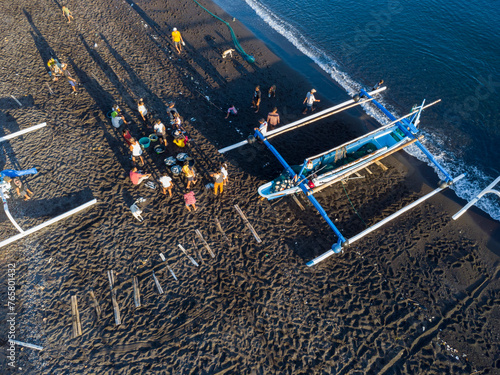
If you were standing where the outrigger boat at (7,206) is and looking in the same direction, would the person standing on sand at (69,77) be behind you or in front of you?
in front

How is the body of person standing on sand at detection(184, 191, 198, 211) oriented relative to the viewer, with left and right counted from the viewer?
facing away from the viewer and to the left of the viewer

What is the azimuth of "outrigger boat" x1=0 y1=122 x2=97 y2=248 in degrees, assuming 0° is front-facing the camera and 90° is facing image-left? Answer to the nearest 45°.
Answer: approximately 225°

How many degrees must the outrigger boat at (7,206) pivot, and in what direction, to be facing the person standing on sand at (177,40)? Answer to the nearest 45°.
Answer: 0° — it already faces them

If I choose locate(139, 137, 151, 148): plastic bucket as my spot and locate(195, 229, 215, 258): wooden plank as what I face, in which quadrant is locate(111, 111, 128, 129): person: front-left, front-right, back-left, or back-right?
back-right

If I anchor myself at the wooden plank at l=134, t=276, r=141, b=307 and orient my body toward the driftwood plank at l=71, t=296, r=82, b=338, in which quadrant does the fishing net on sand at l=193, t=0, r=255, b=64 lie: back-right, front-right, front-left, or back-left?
back-right

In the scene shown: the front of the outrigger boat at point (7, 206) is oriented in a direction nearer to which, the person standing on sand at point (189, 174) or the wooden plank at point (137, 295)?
the person standing on sand

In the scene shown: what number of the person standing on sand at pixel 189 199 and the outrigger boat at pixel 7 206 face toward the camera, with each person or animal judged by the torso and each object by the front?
0
